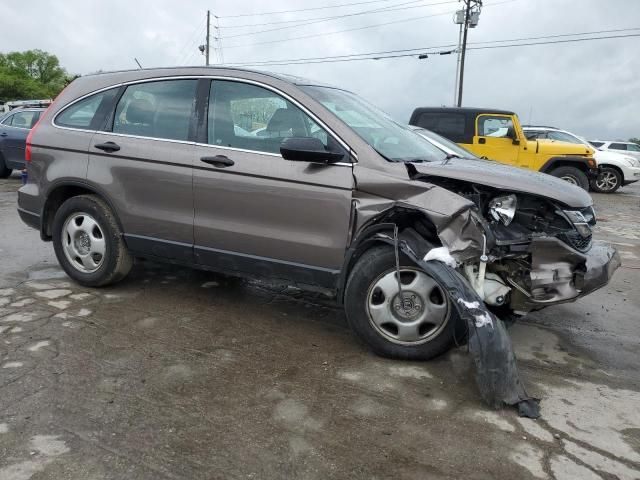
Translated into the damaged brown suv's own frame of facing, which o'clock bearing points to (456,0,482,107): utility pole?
The utility pole is roughly at 8 o'clock from the damaged brown suv.

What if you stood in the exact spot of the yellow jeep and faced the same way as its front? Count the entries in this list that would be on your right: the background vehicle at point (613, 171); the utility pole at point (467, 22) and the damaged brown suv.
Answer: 1

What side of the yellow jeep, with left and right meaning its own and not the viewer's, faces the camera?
right

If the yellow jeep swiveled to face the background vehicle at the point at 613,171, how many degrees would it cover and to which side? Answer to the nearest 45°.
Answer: approximately 45° to its left

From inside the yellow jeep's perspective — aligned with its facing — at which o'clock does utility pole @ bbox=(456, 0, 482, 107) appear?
The utility pole is roughly at 9 o'clock from the yellow jeep.

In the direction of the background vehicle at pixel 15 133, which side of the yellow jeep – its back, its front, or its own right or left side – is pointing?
back

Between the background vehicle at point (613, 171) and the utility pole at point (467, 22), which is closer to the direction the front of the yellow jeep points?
the background vehicle

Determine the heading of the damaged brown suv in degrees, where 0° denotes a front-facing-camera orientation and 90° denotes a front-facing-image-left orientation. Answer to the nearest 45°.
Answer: approximately 315°

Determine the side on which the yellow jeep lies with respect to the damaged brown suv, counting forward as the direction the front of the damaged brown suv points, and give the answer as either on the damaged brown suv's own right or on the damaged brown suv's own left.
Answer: on the damaged brown suv's own left
